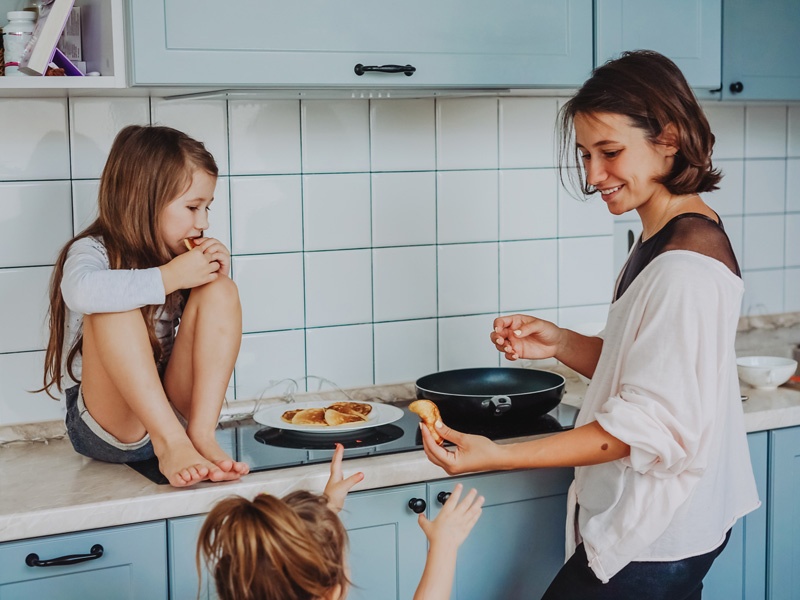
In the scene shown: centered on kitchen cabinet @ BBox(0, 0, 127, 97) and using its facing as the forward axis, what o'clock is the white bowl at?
The white bowl is roughly at 9 o'clock from the kitchen cabinet.

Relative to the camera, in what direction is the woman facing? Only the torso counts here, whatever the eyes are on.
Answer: to the viewer's left

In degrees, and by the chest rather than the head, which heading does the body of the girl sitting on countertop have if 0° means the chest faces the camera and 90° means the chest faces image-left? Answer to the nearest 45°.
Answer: approximately 315°

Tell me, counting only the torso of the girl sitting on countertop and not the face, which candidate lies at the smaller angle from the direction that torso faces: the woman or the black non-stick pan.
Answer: the woman

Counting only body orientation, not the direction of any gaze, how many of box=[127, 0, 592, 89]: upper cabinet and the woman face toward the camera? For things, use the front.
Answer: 1

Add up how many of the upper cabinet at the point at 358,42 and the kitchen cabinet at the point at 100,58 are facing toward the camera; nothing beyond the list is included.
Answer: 2
